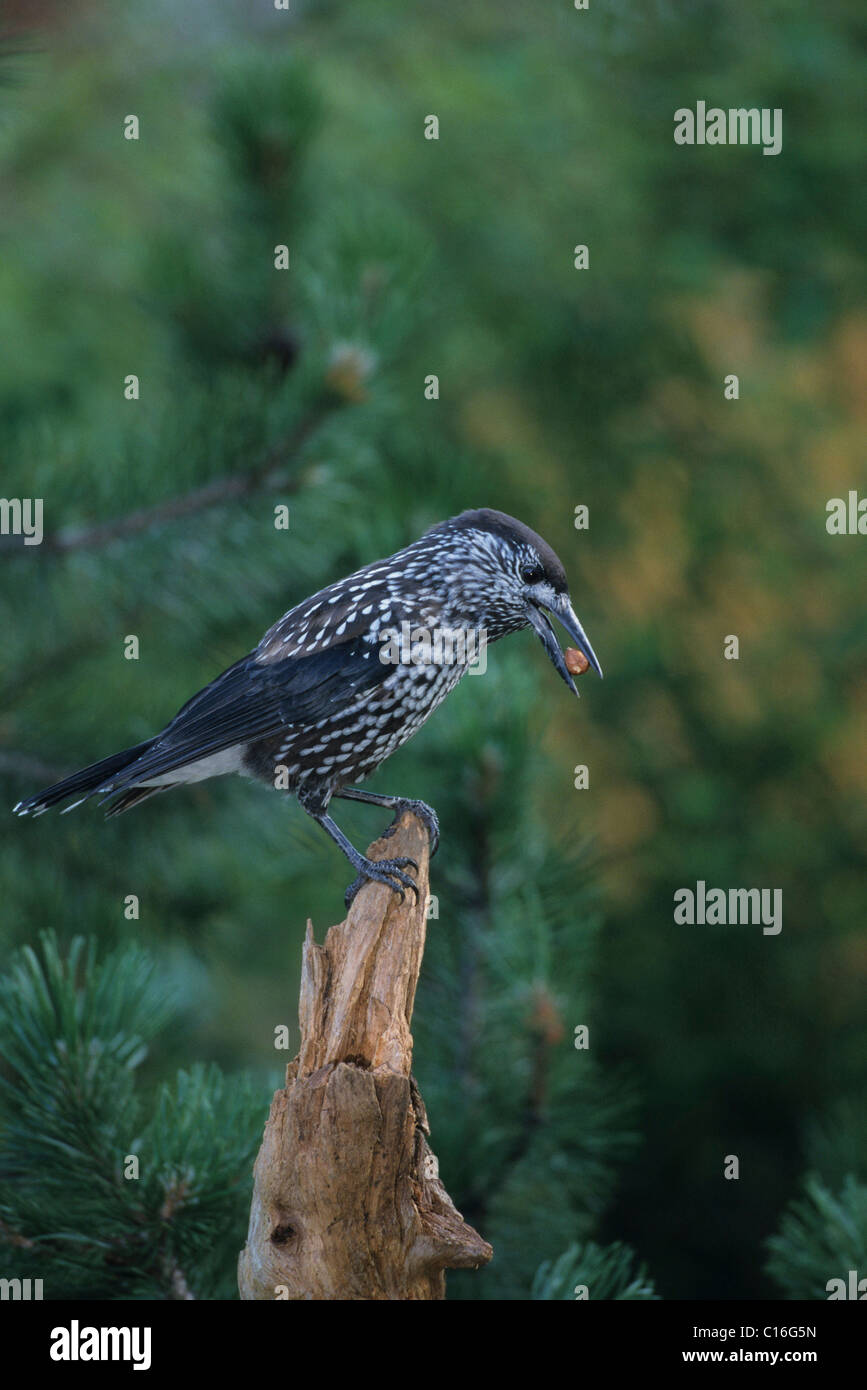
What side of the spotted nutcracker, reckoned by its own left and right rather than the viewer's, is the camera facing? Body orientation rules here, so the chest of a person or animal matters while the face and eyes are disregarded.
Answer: right
